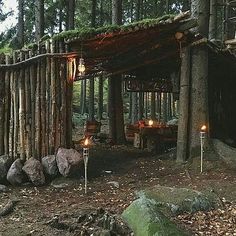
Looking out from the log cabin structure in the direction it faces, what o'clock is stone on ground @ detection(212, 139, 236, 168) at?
The stone on ground is roughly at 9 o'clock from the log cabin structure.

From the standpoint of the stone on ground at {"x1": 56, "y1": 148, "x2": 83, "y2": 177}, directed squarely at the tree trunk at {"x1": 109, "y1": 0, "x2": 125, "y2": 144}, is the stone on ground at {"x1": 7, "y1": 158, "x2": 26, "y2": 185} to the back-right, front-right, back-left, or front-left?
back-left

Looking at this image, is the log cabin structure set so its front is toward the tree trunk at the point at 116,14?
no

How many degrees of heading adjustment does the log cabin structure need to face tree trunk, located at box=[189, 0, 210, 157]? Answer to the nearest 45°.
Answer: approximately 90° to its left

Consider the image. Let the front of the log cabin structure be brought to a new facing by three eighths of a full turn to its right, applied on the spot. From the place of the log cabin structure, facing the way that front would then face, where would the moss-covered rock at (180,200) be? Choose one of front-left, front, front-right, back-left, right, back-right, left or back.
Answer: back

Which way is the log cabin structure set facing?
toward the camera
